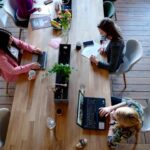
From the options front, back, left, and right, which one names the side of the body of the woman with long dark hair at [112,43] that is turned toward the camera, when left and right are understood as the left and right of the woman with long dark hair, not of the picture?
left

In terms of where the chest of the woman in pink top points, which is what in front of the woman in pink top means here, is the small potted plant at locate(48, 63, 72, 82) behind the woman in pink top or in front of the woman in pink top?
in front

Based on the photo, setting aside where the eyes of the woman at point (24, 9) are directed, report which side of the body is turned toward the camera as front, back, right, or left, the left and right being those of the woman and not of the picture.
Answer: right

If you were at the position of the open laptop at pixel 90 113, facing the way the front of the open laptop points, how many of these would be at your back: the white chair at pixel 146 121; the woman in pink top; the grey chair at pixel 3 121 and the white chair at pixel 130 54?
2

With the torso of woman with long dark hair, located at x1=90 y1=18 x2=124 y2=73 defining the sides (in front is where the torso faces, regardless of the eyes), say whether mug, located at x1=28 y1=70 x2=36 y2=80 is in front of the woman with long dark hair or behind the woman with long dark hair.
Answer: in front

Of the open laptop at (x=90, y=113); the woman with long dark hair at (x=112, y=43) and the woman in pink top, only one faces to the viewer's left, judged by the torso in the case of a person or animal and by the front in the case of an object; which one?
the woman with long dark hair

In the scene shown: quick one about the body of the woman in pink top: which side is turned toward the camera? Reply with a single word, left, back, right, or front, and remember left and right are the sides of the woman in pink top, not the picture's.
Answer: right

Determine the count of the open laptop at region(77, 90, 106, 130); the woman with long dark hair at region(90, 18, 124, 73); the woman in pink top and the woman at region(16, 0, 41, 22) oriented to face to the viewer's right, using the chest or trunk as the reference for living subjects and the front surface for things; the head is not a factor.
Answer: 3

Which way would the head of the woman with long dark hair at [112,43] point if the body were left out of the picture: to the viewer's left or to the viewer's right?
to the viewer's left

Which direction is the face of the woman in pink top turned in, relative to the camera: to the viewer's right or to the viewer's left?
to the viewer's right

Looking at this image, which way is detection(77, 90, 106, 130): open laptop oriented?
to the viewer's right

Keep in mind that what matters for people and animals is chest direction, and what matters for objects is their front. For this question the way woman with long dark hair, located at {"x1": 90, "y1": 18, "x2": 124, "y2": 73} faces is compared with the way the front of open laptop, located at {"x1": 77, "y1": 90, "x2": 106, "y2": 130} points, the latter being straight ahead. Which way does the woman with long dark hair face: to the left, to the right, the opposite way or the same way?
the opposite way

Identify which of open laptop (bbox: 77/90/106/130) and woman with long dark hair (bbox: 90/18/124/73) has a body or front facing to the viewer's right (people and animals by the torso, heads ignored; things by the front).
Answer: the open laptop
